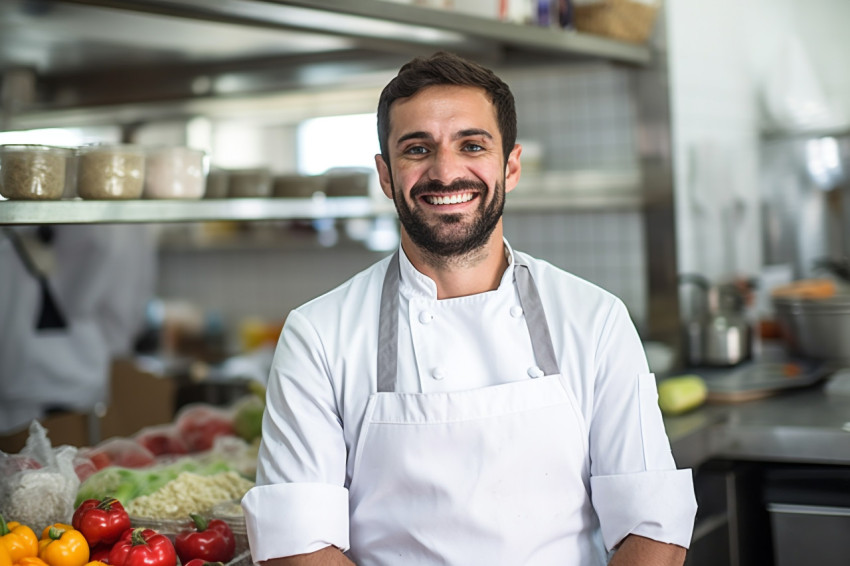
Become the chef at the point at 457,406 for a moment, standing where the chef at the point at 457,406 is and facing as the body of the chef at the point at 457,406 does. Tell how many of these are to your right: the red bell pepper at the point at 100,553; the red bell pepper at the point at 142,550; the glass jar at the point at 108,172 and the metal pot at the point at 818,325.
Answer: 3

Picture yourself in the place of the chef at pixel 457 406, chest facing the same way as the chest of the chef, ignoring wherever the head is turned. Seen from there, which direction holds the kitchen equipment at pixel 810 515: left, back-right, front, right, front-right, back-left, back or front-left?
back-left

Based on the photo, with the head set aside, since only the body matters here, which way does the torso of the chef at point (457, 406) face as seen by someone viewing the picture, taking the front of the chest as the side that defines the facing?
toward the camera

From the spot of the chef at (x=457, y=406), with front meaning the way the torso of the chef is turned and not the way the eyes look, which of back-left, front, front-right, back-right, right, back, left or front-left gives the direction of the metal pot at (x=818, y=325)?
back-left

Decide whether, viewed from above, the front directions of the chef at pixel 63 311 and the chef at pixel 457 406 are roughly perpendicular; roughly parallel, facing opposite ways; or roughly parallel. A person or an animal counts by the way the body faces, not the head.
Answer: roughly parallel

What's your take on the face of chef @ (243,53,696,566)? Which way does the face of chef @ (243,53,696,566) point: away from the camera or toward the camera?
toward the camera

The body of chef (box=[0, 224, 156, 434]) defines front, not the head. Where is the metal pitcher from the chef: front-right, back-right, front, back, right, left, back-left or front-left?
front-left

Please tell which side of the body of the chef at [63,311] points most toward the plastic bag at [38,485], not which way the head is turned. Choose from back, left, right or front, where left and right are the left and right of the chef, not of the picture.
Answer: front

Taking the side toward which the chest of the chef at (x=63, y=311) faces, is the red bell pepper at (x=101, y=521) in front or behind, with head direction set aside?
in front

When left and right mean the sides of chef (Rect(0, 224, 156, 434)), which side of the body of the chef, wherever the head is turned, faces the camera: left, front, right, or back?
front

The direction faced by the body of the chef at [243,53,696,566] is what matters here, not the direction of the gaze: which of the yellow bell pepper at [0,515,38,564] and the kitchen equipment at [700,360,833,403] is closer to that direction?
the yellow bell pepper

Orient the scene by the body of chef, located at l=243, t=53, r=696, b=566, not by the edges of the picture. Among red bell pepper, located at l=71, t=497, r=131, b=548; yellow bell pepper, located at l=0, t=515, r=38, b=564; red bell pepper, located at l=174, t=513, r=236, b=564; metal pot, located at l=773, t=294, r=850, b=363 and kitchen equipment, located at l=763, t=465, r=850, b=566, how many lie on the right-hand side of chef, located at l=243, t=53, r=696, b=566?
3

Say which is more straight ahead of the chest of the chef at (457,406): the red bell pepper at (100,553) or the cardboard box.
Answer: the red bell pepper

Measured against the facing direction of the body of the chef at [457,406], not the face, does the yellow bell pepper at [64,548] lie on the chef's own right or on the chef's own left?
on the chef's own right
